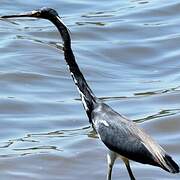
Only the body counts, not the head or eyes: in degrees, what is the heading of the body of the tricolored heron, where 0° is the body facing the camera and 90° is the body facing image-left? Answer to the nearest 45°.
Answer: approximately 90°
